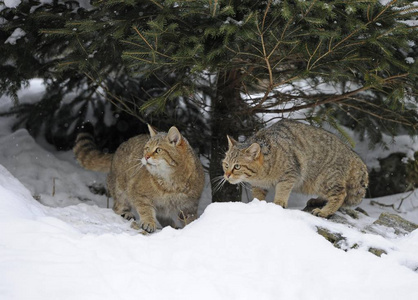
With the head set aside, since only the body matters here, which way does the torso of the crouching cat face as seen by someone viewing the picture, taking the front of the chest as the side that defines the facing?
to the viewer's left

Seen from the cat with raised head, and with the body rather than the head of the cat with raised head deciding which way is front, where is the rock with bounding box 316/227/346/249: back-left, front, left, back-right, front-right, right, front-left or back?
front

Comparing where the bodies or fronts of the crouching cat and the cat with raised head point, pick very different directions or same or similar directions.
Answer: very different directions

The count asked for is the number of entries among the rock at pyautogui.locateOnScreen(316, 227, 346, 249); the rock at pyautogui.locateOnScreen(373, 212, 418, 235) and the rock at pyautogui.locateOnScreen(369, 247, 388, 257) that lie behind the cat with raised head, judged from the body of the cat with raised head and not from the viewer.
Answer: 0

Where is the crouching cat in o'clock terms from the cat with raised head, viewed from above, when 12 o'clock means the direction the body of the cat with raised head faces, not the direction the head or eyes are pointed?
The crouching cat is roughly at 11 o'clock from the cat with raised head.

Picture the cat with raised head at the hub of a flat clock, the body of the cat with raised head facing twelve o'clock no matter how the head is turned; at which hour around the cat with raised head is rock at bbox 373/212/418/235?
The rock is roughly at 11 o'clock from the cat with raised head.

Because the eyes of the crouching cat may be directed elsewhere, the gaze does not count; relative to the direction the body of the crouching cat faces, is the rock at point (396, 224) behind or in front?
behind

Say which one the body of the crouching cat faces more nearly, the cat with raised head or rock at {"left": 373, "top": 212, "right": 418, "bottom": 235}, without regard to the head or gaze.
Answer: the cat with raised head

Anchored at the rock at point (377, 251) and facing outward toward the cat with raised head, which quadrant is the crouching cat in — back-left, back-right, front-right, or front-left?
front-right

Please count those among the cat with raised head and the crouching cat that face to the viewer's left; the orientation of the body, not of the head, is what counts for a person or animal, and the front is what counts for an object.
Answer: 1

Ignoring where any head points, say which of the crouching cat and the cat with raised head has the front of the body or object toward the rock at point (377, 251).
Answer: the cat with raised head

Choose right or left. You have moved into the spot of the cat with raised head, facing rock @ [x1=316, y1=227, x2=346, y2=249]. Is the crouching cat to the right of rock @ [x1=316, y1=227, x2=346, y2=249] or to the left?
left

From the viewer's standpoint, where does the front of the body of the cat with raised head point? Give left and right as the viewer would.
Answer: facing the viewer and to the right of the viewer
